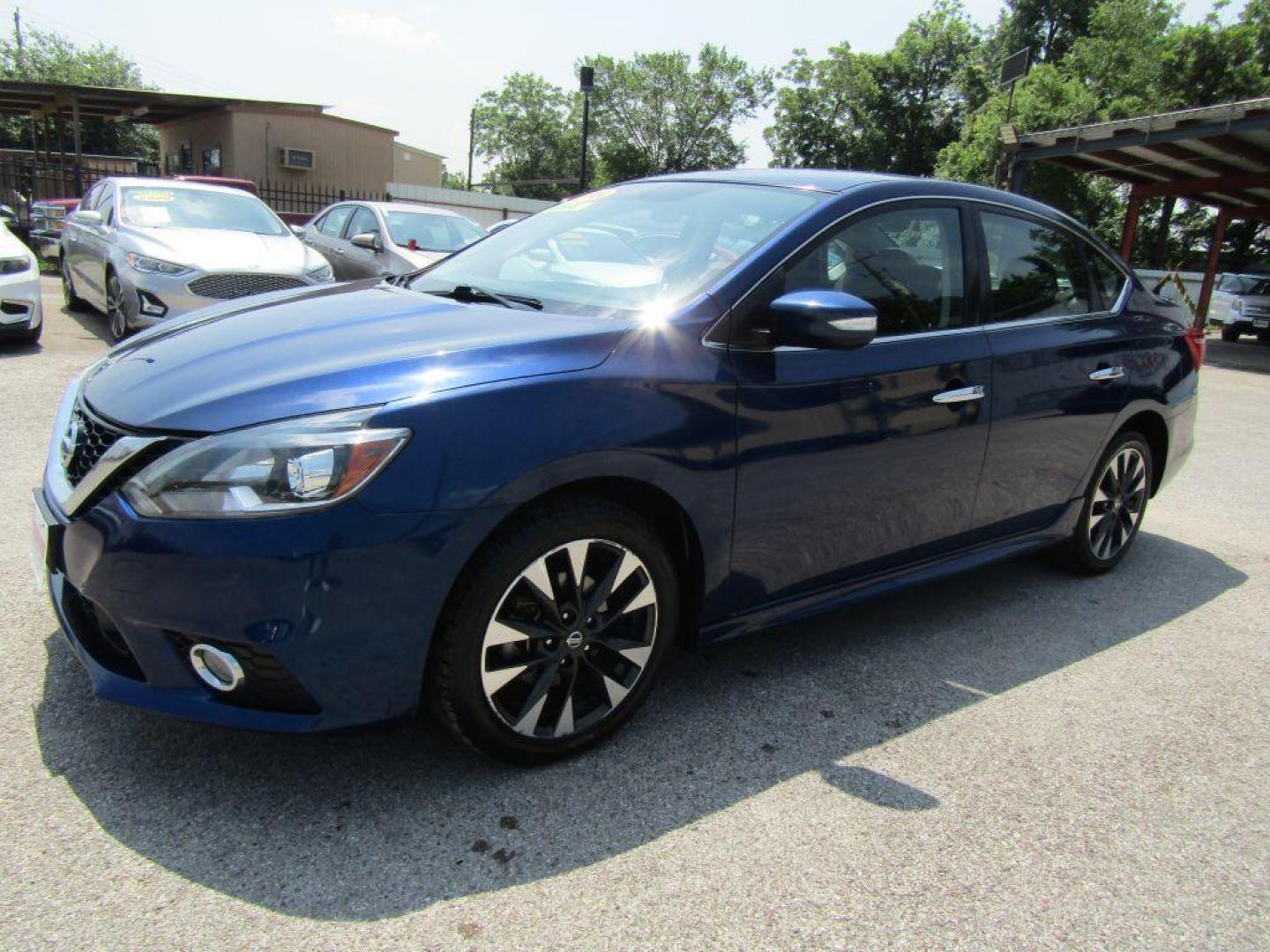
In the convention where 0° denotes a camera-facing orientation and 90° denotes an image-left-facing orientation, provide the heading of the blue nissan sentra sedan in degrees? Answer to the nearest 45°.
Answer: approximately 45°

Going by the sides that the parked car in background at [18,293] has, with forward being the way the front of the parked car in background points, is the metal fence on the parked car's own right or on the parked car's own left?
on the parked car's own left

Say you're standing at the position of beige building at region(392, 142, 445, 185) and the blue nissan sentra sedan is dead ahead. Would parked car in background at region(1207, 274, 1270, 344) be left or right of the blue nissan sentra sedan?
left

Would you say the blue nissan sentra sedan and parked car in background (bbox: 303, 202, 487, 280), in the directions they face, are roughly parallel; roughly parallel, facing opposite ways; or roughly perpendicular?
roughly perpendicular

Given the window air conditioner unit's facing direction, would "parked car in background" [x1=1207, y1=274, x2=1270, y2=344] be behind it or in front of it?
in front

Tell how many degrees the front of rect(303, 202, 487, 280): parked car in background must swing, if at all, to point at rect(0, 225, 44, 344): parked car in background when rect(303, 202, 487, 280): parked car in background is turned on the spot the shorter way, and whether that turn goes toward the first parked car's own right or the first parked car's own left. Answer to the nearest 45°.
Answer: approximately 90° to the first parked car's own right

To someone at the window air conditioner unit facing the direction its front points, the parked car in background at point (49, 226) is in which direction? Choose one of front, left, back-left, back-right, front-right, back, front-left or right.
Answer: front-right

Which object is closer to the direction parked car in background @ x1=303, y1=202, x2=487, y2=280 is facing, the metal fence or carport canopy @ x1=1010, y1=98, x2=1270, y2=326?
the carport canopy

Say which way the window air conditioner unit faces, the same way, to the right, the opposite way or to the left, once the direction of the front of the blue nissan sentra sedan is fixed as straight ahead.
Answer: to the left

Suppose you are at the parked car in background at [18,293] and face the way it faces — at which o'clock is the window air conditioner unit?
The window air conditioner unit is roughly at 8 o'clock from the parked car in background.

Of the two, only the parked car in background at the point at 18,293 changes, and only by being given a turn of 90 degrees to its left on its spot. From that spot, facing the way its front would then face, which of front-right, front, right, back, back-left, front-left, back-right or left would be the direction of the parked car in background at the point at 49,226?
front-left

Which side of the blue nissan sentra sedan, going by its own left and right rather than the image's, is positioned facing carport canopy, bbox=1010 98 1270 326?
back

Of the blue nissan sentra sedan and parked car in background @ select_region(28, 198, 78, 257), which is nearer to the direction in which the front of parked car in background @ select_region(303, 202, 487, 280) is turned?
the blue nissan sentra sedan

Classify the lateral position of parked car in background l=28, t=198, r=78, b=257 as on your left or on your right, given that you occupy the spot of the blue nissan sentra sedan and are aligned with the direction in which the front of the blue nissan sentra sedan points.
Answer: on your right

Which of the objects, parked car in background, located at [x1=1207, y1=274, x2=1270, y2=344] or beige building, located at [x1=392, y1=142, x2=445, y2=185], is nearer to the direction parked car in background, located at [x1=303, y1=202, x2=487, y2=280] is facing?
the parked car in background

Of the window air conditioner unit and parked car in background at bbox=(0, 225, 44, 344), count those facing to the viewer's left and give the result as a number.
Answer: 0

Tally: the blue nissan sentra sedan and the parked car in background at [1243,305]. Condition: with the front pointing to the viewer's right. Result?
0
